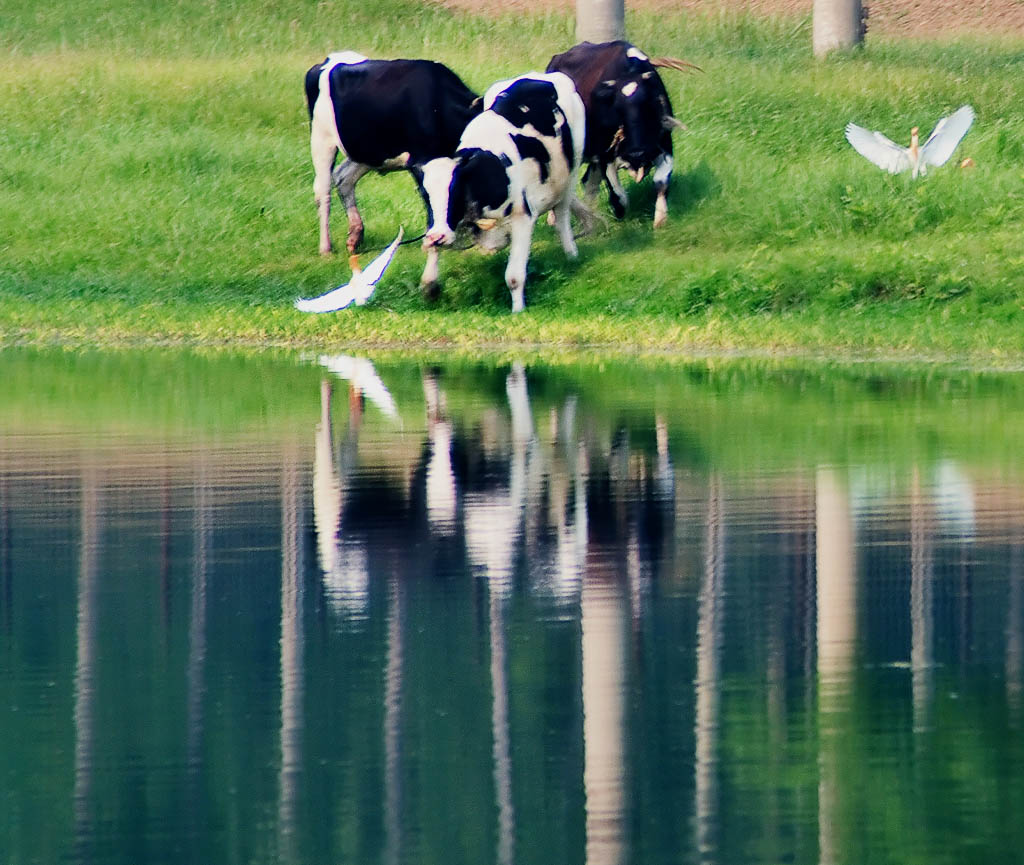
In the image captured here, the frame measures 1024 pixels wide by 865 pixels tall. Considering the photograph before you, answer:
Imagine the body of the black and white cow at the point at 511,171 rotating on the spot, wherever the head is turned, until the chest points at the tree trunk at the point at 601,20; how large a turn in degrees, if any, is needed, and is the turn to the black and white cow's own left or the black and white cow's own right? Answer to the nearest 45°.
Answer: approximately 135° to the black and white cow's own right

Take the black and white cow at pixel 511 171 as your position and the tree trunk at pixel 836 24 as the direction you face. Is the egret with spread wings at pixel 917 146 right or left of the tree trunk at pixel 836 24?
right

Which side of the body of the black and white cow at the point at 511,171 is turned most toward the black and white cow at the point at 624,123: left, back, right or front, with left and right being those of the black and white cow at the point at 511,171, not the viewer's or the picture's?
back

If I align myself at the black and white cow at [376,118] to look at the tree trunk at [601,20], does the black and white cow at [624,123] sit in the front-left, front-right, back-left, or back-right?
front-right

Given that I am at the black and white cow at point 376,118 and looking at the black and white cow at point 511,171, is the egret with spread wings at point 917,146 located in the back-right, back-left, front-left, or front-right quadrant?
front-left

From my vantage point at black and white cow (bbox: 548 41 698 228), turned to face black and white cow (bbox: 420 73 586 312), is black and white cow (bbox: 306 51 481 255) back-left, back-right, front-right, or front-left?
front-right

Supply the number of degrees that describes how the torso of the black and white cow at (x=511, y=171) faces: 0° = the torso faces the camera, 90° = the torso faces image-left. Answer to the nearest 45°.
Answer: approximately 45°

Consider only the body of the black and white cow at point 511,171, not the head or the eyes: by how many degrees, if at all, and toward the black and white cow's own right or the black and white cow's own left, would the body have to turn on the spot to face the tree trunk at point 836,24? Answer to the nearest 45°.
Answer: approximately 180°

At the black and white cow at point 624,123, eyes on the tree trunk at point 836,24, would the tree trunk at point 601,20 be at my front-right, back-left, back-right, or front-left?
front-left

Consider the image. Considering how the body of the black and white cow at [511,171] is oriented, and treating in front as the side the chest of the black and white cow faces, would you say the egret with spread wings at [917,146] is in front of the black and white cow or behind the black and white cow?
behind

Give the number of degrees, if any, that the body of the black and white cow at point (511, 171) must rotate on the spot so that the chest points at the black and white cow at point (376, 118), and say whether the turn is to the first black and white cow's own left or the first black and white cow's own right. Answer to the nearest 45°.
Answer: approximately 90° to the first black and white cow's own right

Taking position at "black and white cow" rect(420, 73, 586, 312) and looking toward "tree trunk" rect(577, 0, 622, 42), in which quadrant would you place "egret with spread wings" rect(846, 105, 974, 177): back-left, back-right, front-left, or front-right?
front-right
